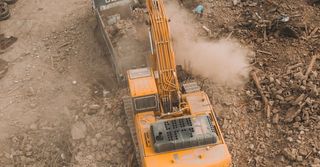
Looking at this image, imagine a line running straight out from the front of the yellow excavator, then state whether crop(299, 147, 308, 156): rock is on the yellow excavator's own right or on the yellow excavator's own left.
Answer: on the yellow excavator's own right

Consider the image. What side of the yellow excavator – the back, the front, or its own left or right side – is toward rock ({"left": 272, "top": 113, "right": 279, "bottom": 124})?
right

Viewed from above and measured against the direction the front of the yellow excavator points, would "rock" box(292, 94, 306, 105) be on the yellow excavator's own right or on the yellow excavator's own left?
on the yellow excavator's own right

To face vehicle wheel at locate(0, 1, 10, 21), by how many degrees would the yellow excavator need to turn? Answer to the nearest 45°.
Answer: approximately 45° to its left

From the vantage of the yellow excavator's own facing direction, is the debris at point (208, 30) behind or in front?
in front

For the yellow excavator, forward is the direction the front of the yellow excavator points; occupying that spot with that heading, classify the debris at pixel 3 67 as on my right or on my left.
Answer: on my left

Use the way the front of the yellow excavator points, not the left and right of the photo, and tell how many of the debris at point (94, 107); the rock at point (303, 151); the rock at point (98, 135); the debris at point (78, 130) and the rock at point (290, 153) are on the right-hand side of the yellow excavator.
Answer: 2

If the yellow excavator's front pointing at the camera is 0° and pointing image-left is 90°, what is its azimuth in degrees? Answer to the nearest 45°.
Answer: approximately 180°

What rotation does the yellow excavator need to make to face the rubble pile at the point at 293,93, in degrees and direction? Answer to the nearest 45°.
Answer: approximately 45° to its right

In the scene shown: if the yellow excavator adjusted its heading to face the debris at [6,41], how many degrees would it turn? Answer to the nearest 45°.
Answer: approximately 45° to its left

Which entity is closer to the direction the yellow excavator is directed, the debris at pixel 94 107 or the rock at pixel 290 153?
the debris
